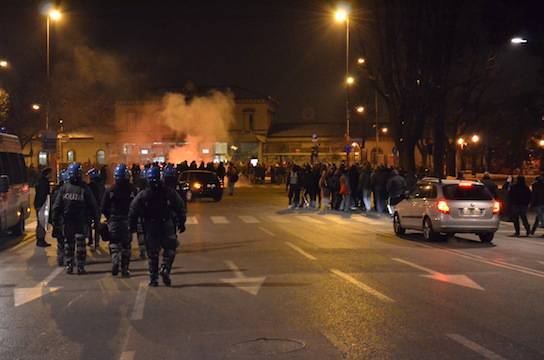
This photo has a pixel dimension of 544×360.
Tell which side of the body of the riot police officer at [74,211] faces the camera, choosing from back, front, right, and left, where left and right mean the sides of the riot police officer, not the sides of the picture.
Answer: back

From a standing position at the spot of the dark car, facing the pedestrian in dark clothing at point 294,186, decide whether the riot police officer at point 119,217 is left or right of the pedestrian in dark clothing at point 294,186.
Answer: right

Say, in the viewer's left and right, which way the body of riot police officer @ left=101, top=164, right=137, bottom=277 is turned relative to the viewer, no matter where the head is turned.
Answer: facing away from the viewer

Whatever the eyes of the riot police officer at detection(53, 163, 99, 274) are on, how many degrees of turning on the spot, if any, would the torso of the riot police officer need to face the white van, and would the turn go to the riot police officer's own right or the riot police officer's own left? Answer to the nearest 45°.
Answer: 0° — they already face it
